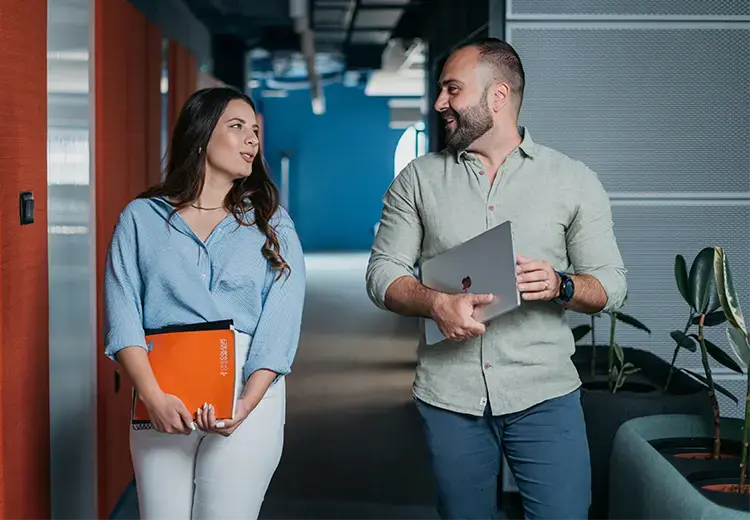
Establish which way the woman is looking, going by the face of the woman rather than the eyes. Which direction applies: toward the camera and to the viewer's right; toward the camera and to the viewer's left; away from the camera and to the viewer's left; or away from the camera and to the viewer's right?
toward the camera and to the viewer's right

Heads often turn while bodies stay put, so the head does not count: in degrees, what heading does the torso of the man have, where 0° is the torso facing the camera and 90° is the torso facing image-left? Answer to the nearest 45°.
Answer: approximately 0°

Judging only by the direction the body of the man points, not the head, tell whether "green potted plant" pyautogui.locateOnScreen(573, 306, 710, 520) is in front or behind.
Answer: behind

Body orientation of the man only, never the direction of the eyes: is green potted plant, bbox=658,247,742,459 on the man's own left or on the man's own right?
on the man's own left

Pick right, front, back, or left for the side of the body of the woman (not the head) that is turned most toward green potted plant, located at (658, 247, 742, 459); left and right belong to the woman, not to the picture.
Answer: left

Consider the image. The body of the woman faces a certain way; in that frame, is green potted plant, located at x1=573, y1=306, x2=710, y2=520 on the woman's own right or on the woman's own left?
on the woman's own left

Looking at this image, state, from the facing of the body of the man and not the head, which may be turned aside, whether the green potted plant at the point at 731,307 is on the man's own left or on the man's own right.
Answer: on the man's own left

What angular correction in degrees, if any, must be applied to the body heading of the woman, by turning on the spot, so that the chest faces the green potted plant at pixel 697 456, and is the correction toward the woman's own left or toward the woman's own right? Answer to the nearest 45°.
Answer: approximately 90° to the woman's own left

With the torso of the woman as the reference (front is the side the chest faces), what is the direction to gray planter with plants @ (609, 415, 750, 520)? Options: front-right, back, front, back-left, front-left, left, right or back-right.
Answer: left

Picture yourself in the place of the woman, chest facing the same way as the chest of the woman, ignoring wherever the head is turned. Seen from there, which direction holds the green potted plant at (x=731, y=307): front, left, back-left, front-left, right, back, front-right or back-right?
left

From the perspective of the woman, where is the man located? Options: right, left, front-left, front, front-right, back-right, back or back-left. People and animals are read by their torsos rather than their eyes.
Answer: left

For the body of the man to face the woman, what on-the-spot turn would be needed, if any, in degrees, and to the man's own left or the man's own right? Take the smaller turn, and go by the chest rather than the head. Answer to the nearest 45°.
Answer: approximately 90° to the man's own right

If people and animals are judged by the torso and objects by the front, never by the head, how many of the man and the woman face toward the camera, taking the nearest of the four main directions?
2
